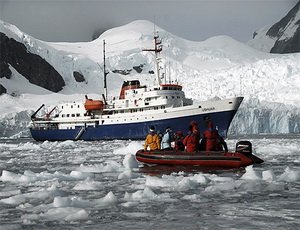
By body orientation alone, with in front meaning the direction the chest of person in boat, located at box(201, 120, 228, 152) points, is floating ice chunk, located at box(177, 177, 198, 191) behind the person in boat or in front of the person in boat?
behind

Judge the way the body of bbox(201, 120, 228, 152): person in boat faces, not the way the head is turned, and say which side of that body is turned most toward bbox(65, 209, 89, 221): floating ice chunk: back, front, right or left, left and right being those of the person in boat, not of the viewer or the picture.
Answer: back
